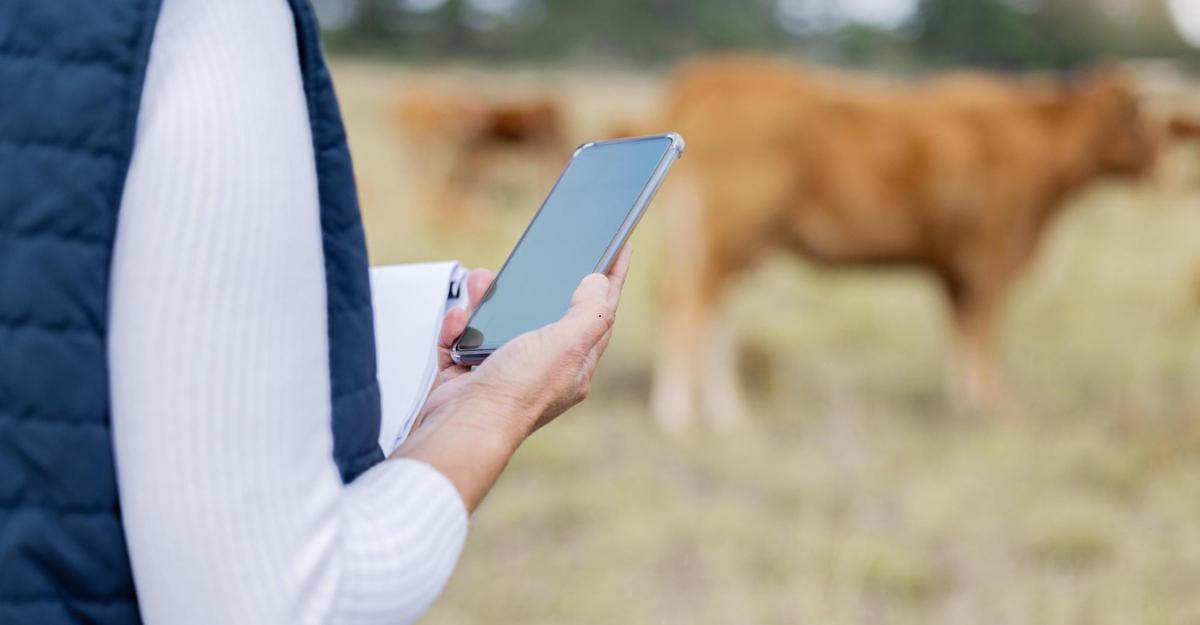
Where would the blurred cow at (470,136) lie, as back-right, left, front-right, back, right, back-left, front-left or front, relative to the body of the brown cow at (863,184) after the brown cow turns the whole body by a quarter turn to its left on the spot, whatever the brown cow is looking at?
front-left

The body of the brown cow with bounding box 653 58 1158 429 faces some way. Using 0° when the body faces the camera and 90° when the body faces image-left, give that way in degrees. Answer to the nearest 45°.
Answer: approximately 270°

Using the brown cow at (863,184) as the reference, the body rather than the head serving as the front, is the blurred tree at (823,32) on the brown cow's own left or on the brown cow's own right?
on the brown cow's own left
